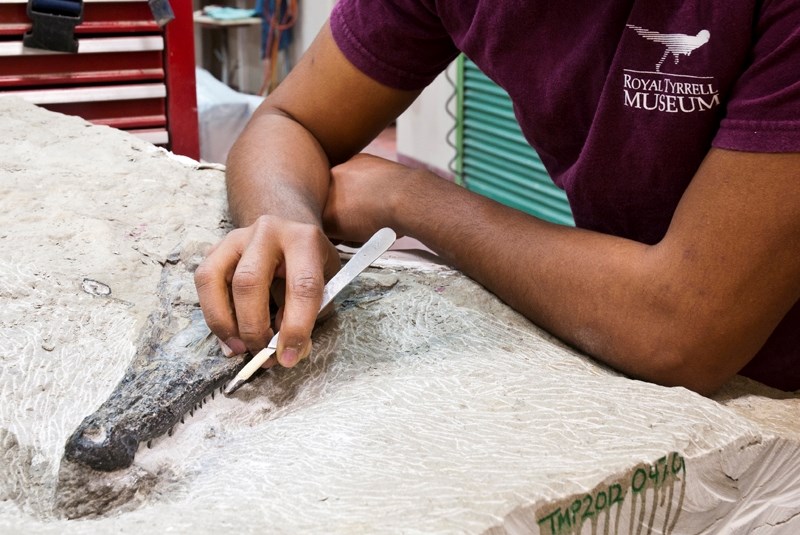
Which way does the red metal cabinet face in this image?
toward the camera

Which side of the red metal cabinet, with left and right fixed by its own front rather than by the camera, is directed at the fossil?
front
